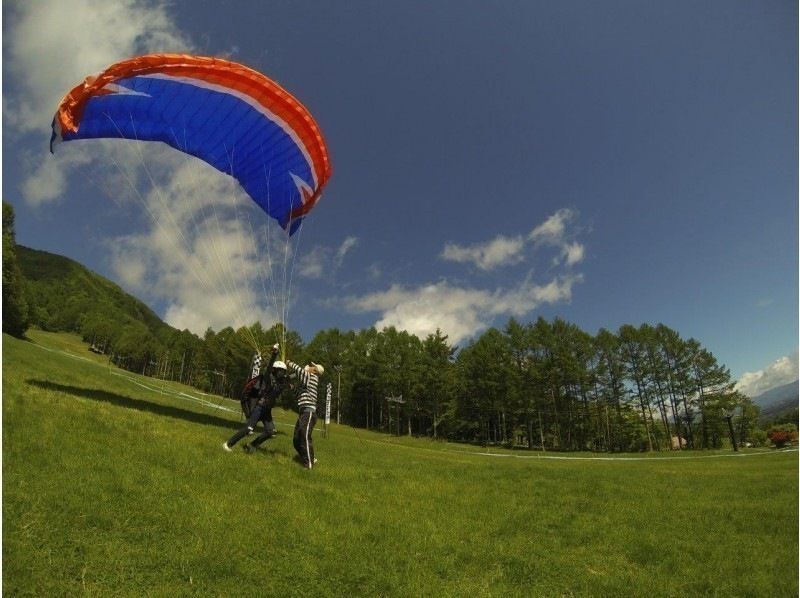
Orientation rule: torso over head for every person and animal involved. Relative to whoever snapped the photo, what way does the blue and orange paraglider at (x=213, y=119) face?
facing the viewer and to the right of the viewer

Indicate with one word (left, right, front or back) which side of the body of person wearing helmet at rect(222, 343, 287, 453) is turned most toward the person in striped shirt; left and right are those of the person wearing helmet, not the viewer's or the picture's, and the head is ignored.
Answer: front

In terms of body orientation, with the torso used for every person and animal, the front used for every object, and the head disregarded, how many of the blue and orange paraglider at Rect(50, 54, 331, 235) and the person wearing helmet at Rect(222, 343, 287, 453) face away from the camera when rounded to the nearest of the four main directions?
0

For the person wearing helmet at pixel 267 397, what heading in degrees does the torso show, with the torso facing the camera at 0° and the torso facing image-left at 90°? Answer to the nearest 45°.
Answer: approximately 315°
